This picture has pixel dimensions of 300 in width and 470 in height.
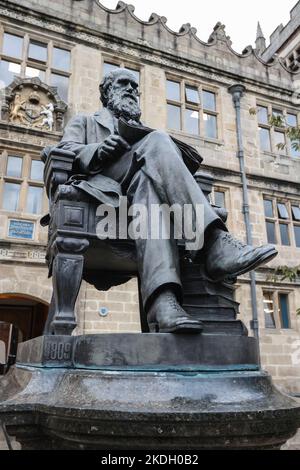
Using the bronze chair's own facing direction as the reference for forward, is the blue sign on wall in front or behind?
behind
